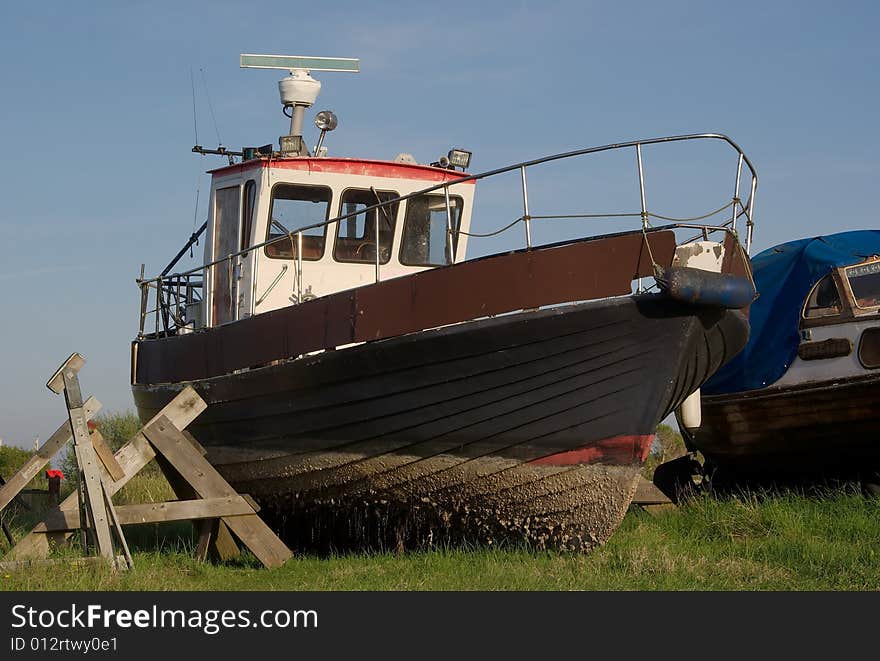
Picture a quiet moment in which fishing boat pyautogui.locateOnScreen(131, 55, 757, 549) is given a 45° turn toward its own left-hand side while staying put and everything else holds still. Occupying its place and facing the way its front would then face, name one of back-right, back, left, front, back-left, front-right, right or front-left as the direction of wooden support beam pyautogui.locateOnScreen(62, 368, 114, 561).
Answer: back

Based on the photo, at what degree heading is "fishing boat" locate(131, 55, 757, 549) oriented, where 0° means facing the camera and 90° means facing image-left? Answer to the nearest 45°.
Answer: approximately 315°

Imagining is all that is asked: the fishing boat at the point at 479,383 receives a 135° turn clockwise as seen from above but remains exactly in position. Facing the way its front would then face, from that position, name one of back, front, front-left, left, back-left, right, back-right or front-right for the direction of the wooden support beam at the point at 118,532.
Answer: front

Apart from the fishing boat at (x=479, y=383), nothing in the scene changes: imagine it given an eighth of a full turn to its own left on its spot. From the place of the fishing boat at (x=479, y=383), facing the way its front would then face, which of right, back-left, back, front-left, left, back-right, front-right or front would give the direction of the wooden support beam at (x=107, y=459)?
back
